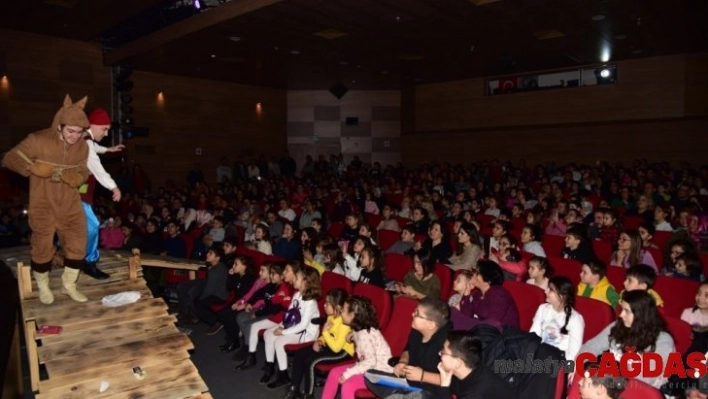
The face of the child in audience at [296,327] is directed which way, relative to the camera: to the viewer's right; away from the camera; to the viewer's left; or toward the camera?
to the viewer's left

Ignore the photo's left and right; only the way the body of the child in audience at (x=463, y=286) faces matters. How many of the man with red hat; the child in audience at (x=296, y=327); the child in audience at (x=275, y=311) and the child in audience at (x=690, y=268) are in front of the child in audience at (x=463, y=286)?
3

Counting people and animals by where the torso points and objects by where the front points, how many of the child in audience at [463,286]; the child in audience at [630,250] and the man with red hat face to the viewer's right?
1

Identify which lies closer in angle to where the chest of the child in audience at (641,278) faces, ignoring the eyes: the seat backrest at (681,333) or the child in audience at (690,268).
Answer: the seat backrest

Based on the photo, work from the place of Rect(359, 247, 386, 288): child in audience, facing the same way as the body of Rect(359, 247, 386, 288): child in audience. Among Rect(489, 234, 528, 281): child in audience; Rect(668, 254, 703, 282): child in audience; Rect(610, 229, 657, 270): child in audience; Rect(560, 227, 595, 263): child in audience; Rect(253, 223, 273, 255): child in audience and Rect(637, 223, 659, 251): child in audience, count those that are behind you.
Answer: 5

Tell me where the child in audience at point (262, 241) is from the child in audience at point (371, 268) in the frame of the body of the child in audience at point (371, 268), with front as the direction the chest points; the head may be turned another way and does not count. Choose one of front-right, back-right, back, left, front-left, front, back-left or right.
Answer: front-right

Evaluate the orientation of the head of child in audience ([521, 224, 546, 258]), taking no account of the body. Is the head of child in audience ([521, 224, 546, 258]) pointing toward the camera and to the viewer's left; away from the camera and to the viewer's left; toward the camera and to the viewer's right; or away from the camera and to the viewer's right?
toward the camera and to the viewer's left

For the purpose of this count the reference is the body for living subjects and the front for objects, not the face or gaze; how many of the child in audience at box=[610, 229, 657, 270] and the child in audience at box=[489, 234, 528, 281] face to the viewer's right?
0

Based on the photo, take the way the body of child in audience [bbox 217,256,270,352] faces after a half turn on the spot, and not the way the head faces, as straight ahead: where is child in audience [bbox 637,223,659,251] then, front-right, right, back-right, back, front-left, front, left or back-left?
front

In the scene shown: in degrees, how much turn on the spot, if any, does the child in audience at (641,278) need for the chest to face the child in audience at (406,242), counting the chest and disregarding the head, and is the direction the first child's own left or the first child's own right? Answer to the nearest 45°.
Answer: approximately 90° to the first child's own right

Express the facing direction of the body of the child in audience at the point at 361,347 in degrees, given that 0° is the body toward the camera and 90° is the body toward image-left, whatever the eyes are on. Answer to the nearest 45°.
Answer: approximately 90°

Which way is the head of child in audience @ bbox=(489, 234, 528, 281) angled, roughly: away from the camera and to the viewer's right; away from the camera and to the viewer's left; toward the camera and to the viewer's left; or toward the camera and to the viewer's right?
toward the camera and to the viewer's left

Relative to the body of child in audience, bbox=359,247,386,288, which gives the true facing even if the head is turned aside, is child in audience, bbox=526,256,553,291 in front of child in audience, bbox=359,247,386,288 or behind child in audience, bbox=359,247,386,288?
behind

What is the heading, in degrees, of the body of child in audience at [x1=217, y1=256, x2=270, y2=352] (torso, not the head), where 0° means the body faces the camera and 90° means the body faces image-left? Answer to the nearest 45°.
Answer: approximately 90°

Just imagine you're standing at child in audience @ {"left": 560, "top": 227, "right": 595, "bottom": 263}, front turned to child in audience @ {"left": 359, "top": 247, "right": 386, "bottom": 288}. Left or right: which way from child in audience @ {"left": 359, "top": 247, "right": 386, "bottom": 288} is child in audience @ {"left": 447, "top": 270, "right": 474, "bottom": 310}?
left

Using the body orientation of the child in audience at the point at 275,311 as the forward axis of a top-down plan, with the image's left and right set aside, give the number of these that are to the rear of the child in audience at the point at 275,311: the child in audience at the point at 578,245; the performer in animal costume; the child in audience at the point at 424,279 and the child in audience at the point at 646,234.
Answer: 3
